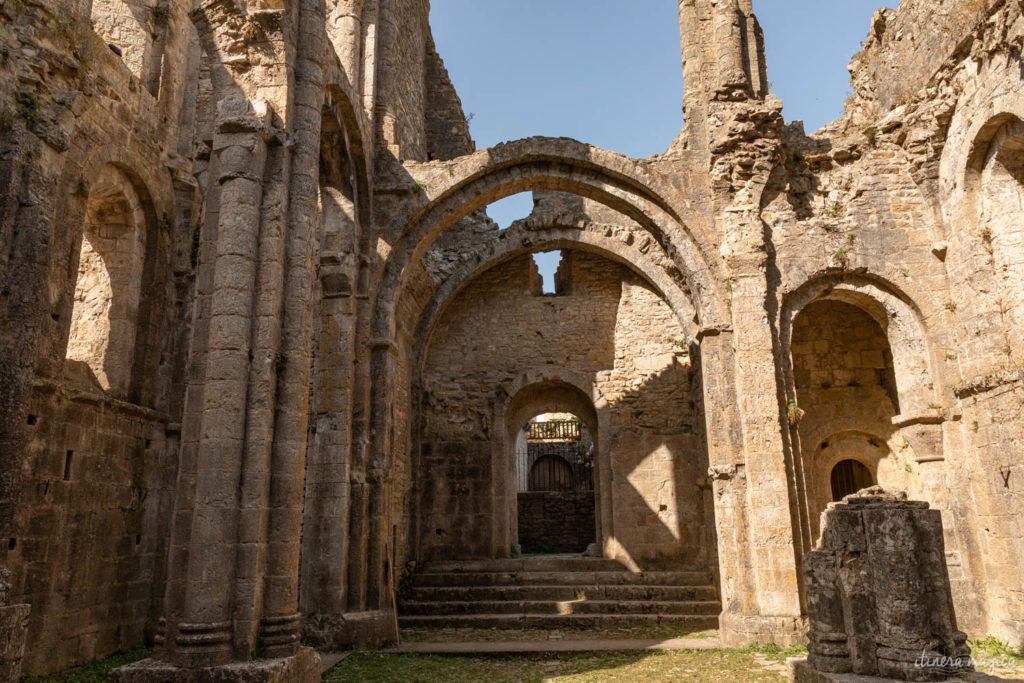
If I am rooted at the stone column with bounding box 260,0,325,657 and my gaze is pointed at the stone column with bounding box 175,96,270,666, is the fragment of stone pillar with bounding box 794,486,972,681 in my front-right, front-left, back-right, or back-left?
back-left

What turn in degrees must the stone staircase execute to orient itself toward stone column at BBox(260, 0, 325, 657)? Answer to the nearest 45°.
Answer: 0° — it already faces it

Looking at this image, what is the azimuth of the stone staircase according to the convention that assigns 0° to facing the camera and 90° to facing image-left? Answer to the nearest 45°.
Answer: approximately 0°
